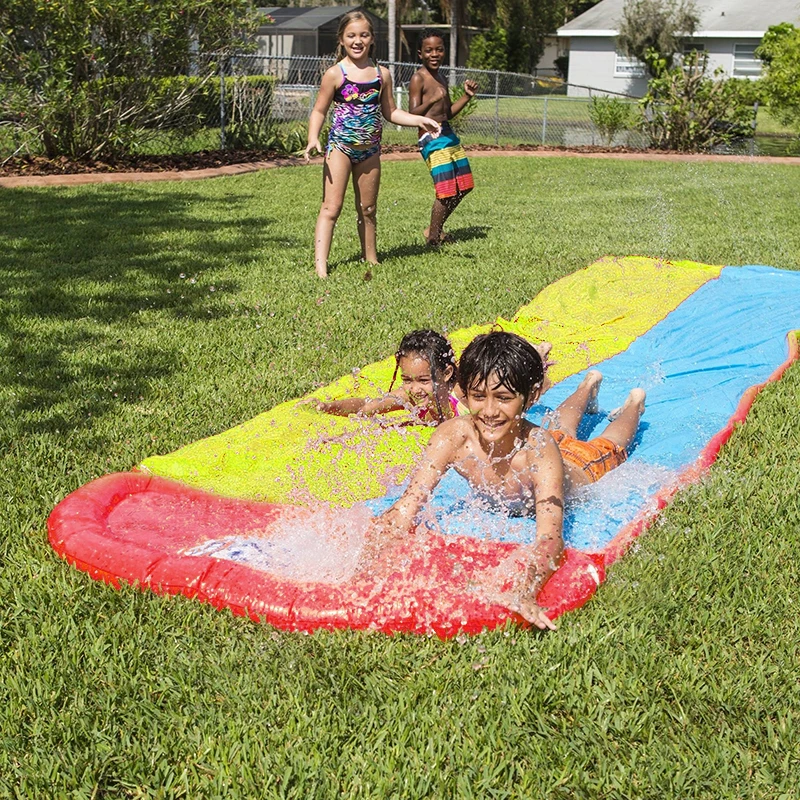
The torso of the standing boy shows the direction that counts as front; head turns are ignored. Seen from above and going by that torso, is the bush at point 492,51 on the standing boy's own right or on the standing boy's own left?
on the standing boy's own left

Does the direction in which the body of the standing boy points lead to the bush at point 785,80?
no

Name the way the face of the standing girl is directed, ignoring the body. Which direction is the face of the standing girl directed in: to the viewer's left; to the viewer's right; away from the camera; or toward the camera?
toward the camera

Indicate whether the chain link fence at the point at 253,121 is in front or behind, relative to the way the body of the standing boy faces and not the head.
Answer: behind

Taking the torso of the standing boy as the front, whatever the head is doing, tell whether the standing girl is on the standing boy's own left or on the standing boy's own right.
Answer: on the standing boy's own right

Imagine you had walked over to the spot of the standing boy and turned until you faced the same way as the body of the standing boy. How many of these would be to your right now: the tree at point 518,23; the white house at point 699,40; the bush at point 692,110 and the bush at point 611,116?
0

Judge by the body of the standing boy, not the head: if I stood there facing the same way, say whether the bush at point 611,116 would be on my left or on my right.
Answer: on my left

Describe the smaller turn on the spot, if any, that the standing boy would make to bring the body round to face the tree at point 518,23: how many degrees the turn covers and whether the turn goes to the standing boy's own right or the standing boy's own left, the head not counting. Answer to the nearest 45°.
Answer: approximately 135° to the standing boy's own left

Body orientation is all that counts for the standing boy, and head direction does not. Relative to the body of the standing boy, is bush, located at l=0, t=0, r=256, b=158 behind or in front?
behind

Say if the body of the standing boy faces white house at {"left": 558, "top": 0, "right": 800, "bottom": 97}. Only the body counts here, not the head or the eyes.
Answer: no

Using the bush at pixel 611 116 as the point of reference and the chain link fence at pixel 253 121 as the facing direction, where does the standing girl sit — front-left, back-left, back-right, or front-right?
front-left

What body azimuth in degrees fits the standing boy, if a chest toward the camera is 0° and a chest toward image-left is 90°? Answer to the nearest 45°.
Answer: approximately 315°

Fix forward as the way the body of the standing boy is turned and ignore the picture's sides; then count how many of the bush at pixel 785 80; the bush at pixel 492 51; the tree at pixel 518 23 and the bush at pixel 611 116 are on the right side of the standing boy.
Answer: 0

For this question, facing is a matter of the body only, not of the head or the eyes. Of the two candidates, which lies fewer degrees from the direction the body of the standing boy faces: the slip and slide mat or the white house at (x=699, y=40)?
the slip and slide mat

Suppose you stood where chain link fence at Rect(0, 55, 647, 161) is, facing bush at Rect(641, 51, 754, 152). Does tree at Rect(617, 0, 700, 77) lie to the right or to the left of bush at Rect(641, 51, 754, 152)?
left
